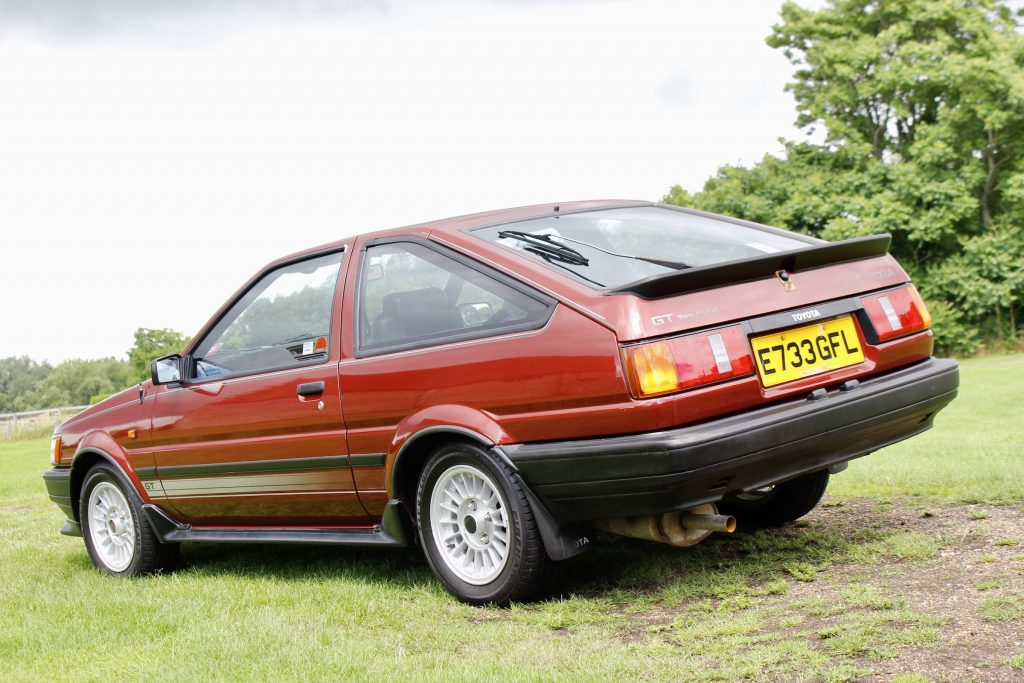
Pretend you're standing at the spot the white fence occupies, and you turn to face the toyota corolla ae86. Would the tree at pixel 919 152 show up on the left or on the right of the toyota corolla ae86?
left

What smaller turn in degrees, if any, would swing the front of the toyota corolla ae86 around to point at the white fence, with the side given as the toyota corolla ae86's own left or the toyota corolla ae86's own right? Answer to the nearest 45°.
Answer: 0° — it already faces it

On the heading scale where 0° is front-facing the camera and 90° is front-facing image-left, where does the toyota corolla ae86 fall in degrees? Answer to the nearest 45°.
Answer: approximately 135°

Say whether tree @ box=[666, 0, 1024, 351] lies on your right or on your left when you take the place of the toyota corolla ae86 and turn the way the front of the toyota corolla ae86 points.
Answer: on your right

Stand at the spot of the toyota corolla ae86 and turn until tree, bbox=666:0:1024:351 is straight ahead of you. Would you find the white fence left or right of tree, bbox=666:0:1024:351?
left

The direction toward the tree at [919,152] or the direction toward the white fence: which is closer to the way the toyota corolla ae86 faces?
the white fence
